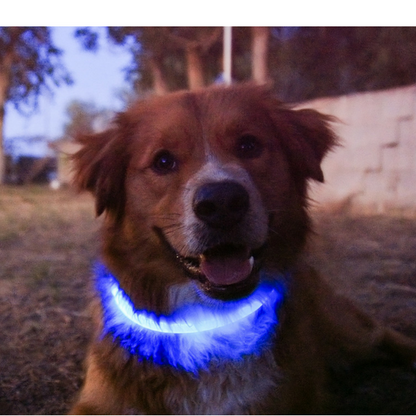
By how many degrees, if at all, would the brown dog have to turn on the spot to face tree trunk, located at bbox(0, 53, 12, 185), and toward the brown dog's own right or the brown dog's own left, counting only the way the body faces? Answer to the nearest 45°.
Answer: approximately 135° to the brown dog's own right

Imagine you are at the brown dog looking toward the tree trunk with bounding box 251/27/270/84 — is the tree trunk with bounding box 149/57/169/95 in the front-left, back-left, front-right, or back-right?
front-left

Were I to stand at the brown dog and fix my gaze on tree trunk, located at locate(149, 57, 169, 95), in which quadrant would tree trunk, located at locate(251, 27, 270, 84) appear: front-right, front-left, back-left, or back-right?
front-right

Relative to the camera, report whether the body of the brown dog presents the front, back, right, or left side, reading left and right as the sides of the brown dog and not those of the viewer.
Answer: front
